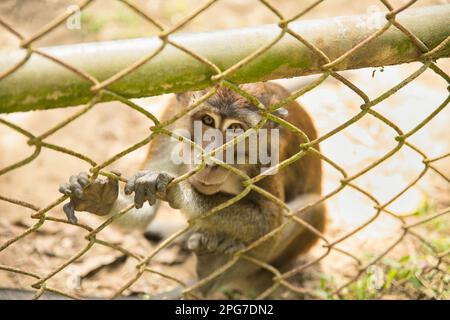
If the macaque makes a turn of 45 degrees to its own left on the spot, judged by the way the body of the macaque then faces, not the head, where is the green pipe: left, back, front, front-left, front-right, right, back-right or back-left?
front

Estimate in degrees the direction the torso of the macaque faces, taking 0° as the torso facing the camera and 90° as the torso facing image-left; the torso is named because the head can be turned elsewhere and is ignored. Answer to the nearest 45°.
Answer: approximately 45°
